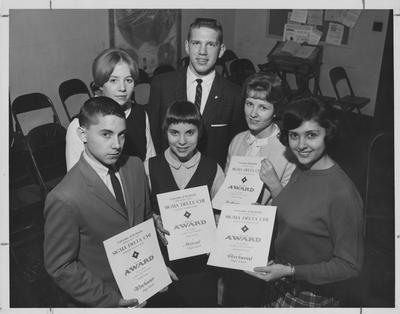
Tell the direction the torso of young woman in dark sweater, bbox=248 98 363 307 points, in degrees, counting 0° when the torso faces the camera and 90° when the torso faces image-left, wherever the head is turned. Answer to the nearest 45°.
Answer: approximately 45°

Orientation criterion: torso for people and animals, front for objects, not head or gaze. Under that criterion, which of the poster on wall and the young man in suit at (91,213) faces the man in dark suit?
the poster on wall

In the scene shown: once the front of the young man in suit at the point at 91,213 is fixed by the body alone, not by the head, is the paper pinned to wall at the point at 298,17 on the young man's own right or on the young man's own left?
on the young man's own left

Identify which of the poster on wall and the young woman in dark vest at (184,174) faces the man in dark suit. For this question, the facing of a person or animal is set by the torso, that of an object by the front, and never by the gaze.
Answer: the poster on wall

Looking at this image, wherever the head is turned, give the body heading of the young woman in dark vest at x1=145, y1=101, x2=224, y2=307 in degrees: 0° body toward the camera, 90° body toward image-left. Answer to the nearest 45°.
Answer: approximately 0°

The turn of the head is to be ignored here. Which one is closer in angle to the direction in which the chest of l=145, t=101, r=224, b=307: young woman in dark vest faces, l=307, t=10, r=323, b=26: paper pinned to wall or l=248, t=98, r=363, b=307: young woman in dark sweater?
the young woman in dark sweater

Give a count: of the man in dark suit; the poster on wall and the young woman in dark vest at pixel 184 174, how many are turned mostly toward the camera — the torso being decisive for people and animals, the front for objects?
3

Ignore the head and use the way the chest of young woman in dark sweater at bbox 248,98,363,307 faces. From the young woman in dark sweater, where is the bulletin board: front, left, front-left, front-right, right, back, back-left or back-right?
back-right

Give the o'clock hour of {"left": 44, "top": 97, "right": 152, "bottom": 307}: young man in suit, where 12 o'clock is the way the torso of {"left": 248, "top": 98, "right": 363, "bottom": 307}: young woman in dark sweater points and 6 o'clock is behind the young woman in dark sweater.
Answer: The young man in suit is roughly at 1 o'clock from the young woman in dark sweater.

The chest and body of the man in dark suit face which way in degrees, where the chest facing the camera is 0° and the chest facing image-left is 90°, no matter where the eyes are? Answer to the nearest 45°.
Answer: approximately 0°

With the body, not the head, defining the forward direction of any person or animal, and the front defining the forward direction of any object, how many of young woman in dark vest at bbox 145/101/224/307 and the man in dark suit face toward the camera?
2

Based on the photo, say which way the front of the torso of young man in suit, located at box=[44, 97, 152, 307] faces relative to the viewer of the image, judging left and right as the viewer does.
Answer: facing the viewer and to the right of the viewer

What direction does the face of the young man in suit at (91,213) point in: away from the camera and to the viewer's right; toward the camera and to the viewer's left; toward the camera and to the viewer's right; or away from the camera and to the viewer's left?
toward the camera and to the viewer's right
